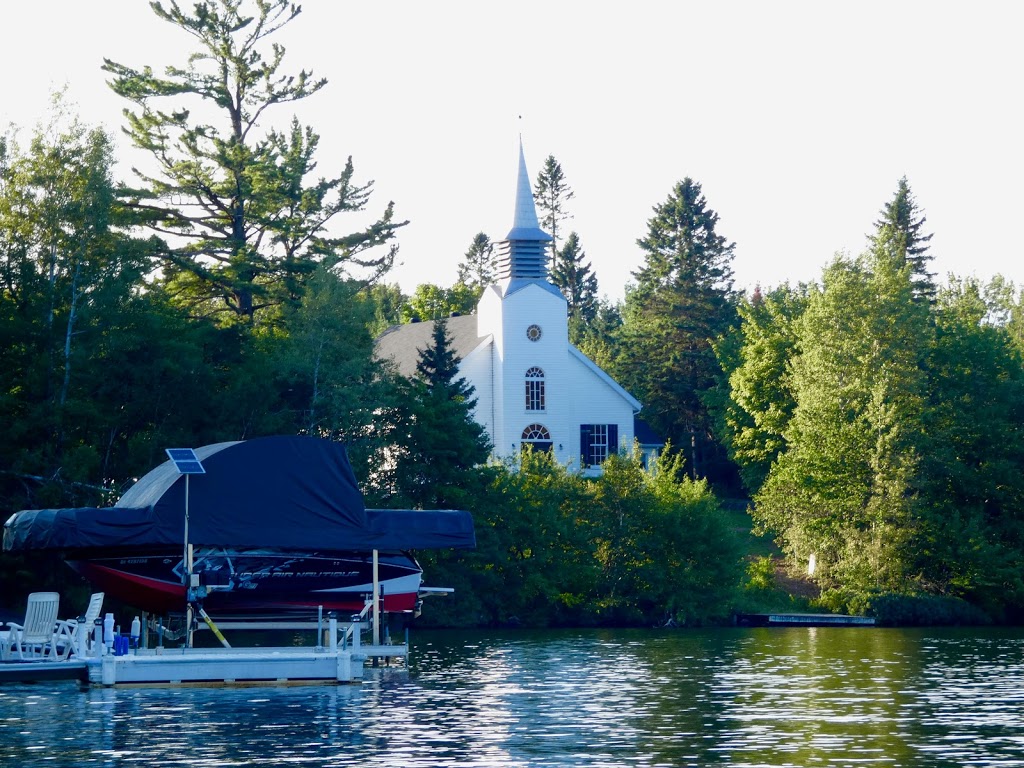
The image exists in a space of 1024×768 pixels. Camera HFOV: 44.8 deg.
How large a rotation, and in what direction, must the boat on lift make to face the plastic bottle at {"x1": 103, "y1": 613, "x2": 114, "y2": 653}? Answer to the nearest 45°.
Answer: approximately 45° to its left

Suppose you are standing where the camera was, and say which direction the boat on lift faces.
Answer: facing to the left of the viewer

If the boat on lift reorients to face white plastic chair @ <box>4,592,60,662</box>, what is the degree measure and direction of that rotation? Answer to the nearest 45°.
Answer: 0° — it already faces it

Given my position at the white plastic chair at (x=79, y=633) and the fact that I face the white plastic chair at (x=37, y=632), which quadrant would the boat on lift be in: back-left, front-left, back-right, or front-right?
back-right
